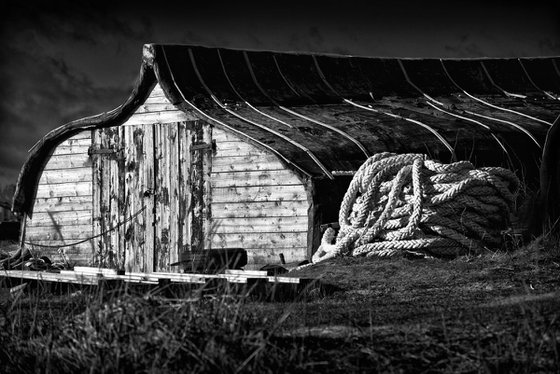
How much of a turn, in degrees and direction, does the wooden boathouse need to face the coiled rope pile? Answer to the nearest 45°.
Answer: approximately 90° to its left

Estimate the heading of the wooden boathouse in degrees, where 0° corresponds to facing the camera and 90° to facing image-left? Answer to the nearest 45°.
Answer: approximately 45°
